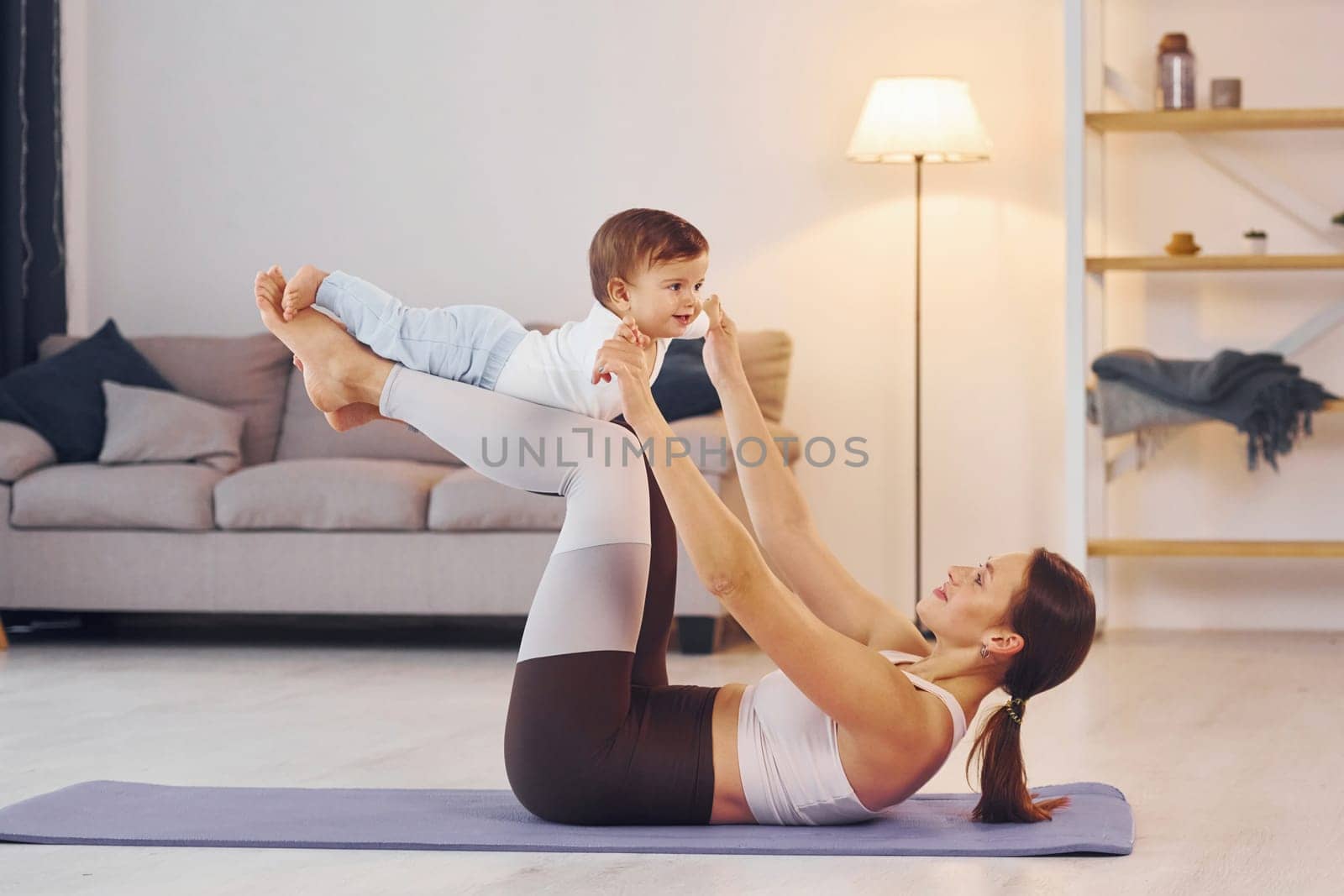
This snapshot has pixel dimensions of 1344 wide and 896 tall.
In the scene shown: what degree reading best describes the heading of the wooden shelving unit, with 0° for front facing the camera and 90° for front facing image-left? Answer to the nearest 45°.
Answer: approximately 0°

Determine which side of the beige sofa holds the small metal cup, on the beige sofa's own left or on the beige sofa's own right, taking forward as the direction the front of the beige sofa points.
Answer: on the beige sofa's own left

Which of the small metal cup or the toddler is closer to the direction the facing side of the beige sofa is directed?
the toddler

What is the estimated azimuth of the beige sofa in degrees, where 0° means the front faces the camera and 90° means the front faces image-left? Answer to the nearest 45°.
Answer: approximately 0°

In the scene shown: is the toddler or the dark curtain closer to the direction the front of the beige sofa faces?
the toddler

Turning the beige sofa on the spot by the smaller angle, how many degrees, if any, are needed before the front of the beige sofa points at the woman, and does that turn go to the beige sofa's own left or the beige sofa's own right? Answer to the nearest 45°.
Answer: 0° — it already faces them

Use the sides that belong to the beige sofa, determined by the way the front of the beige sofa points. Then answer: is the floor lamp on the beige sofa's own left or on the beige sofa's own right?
on the beige sofa's own left

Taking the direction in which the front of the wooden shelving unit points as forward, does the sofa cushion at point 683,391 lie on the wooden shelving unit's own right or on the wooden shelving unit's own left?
on the wooden shelving unit's own right

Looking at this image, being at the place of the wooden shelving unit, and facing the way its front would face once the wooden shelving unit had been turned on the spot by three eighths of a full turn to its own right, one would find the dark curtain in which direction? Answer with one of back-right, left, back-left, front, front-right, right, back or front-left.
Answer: front-left

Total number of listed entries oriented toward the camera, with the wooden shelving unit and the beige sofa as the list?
2
